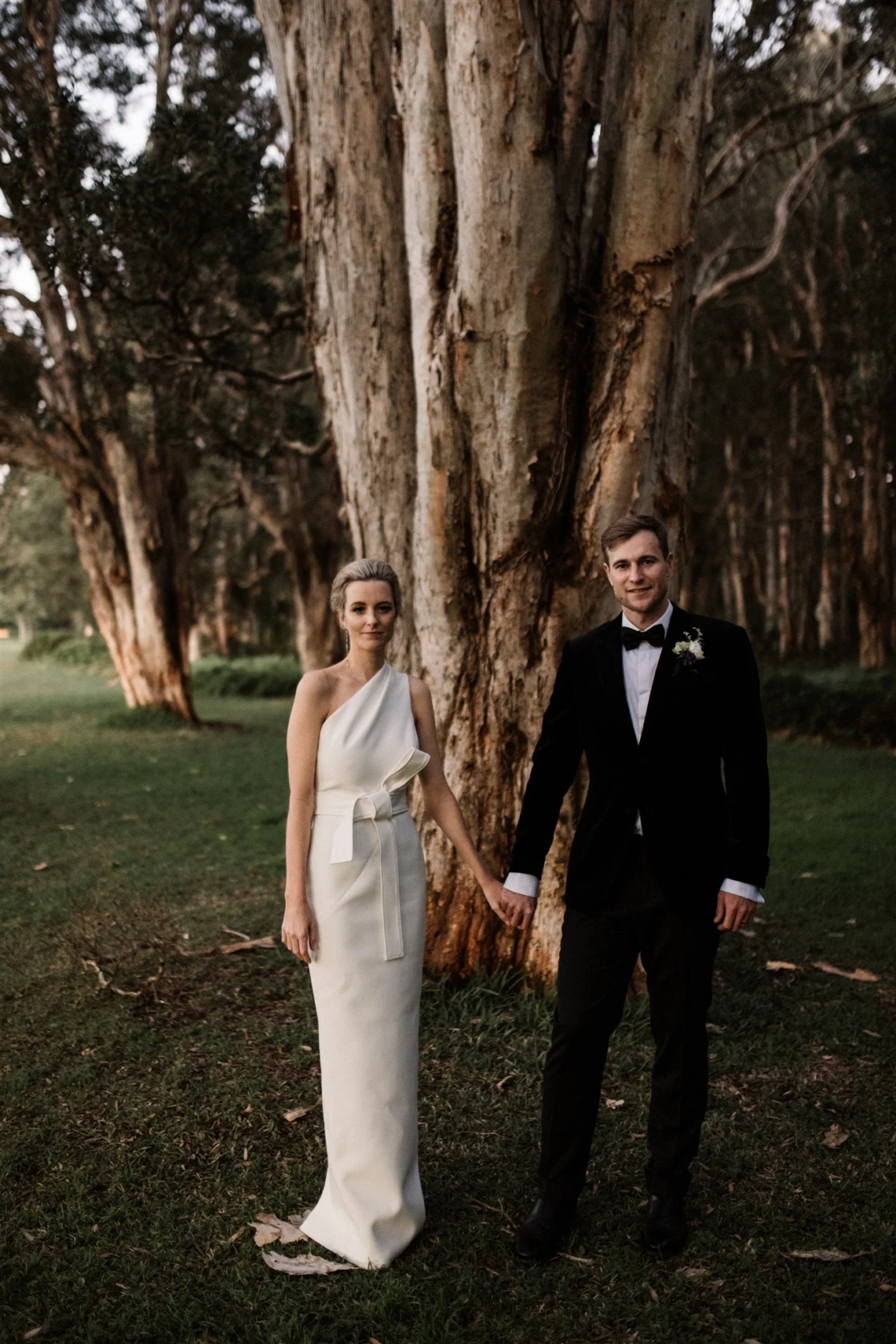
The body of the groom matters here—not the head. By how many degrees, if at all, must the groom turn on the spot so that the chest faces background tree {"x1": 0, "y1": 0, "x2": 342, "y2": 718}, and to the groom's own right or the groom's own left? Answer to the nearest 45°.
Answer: approximately 135° to the groom's own right

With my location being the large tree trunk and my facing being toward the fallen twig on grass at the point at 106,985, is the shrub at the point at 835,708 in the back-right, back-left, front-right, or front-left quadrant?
back-right

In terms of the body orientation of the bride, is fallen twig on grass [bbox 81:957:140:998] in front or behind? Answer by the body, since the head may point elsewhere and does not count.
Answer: behind

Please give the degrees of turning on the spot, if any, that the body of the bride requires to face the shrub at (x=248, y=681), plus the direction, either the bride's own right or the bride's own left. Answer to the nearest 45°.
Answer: approximately 180°

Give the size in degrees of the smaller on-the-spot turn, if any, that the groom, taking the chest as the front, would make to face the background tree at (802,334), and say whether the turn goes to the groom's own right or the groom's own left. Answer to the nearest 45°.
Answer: approximately 180°

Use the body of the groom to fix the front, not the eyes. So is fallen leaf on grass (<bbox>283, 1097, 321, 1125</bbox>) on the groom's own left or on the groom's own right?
on the groom's own right

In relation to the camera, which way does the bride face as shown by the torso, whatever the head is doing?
toward the camera

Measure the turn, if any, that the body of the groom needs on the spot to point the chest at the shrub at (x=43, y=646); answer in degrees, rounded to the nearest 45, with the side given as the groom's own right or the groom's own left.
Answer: approximately 135° to the groom's own right

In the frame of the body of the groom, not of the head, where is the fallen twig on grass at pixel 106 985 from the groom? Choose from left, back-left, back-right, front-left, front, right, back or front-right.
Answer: back-right

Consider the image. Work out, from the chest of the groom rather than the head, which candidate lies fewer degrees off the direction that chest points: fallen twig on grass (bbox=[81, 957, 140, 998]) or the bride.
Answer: the bride
